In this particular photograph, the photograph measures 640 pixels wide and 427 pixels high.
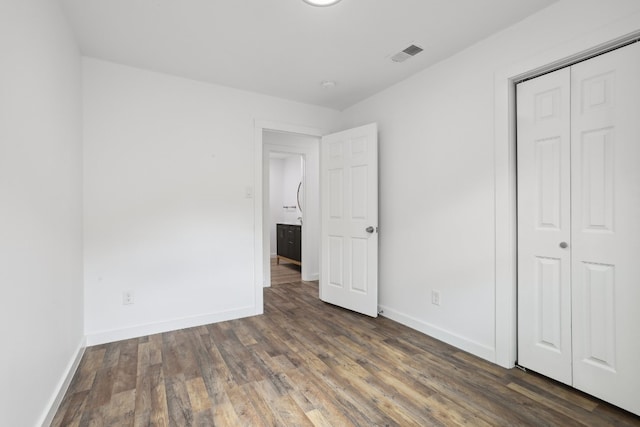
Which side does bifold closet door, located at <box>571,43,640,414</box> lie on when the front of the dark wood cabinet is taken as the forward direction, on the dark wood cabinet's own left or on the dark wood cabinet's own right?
on the dark wood cabinet's own left

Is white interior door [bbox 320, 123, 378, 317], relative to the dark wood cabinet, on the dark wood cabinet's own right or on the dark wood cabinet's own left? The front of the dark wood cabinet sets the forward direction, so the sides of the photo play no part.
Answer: on the dark wood cabinet's own left

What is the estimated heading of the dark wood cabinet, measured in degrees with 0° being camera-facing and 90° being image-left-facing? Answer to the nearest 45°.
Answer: approximately 45°

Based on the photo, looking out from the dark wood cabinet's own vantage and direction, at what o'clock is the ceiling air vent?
The ceiling air vent is roughly at 10 o'clock from the dark wood cabinet.
